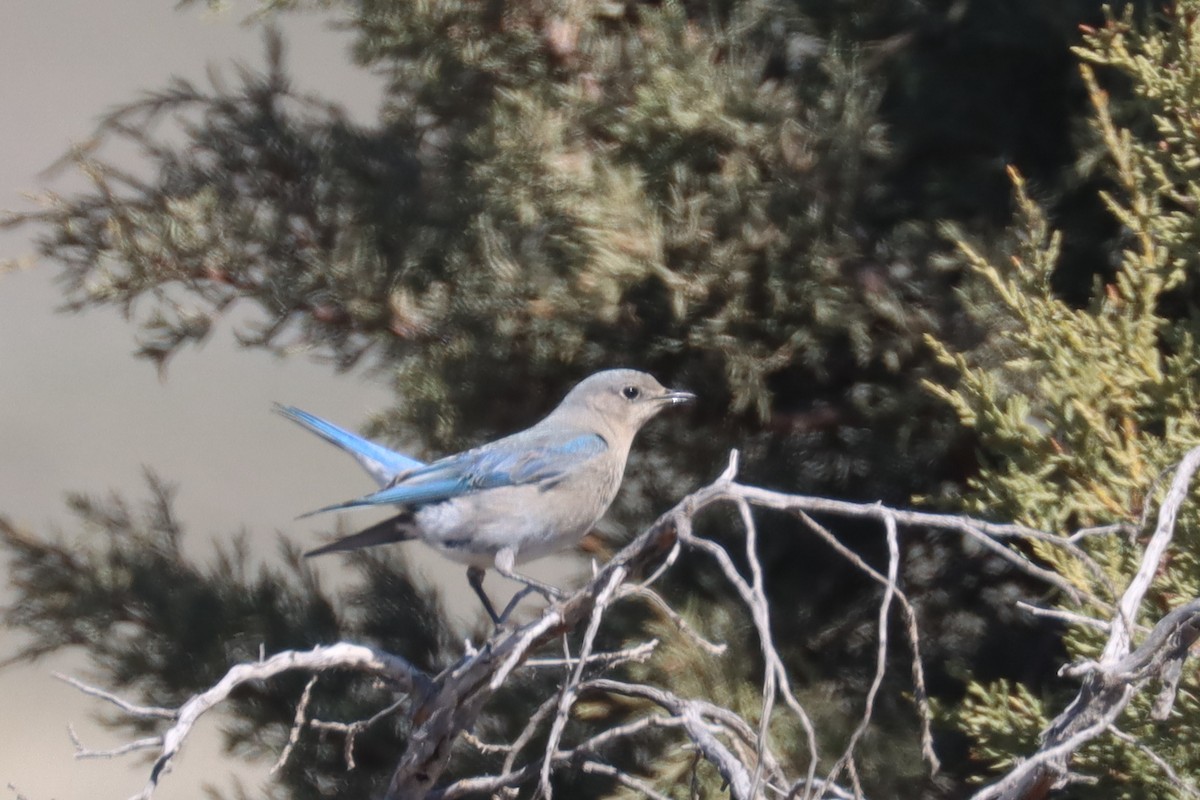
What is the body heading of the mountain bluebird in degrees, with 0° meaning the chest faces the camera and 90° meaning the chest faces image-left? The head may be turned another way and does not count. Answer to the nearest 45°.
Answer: approximately 270°
